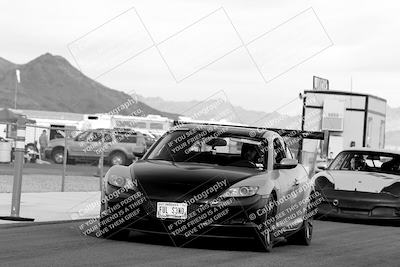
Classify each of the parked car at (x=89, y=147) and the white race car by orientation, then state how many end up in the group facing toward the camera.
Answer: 1

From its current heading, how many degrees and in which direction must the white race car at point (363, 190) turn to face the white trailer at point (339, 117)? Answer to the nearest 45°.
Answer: approximately 180°

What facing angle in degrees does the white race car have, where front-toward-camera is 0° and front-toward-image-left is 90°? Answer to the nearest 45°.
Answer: approximately 0°
